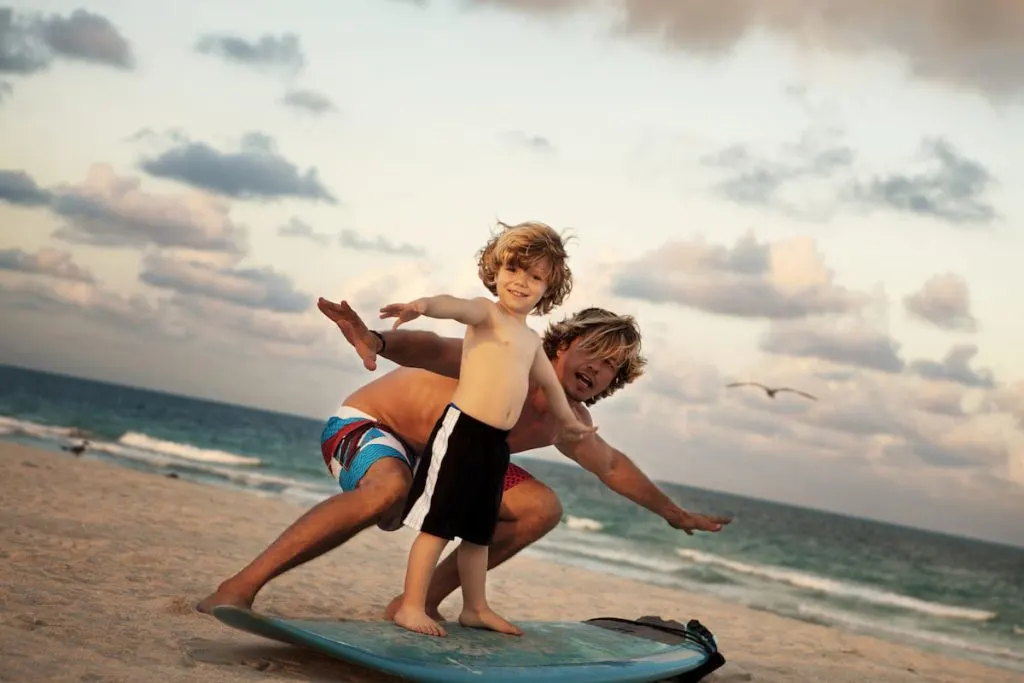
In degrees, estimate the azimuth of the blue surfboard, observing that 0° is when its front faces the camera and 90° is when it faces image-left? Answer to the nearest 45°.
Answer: approximately 90°
